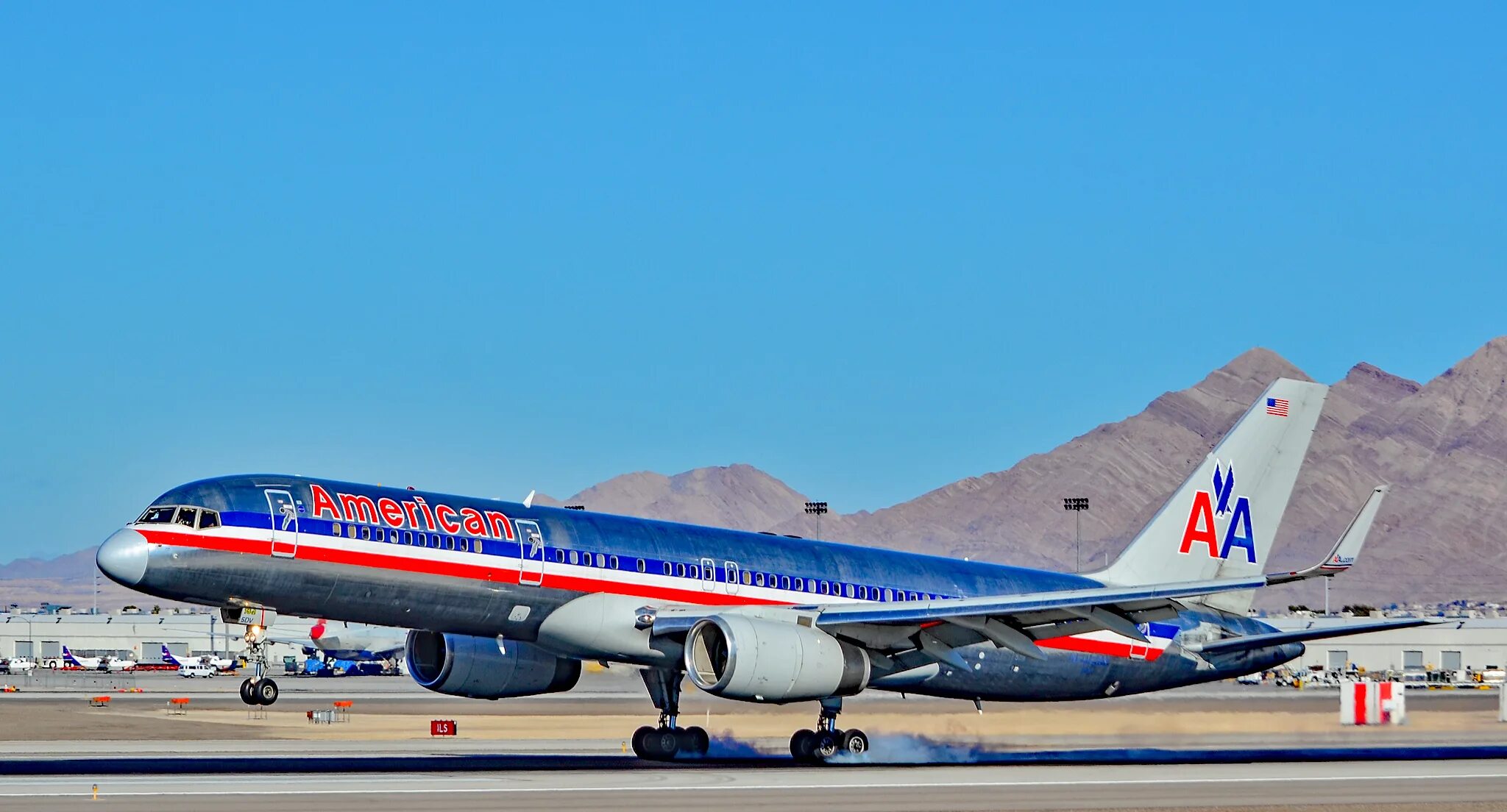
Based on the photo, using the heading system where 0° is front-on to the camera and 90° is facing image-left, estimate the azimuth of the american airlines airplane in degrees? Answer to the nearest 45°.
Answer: approximately 45°
